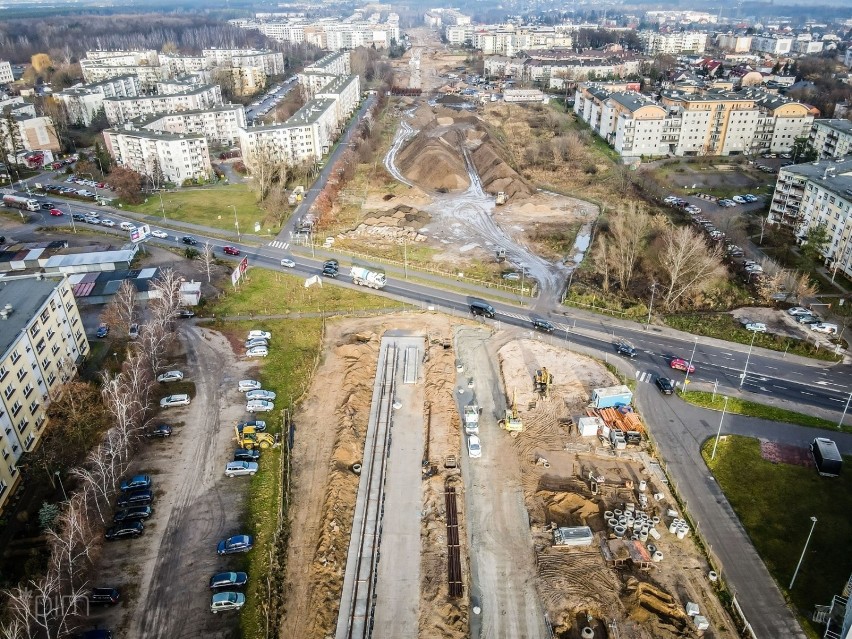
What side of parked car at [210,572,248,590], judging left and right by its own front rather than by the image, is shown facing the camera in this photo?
right

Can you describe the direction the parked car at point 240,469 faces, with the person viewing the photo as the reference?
facing to the right of the viewer

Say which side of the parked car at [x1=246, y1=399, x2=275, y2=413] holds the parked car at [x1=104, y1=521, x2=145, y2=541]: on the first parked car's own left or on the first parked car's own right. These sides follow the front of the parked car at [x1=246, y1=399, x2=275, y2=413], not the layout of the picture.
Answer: on the first parked car's own right

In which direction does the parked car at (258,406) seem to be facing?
to the viewer's right

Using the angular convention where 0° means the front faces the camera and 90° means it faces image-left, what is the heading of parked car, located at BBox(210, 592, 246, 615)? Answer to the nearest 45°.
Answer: approximately 270°

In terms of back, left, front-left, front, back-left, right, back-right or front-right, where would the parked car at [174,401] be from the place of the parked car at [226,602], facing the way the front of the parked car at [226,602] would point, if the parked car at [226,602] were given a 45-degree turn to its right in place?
back-left

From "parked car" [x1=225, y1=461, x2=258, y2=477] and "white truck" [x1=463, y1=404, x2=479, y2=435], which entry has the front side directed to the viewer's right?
the parked car

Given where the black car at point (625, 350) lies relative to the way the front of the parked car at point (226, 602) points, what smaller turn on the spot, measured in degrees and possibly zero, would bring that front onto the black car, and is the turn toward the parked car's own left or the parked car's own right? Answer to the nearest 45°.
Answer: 0° — it already faces it
